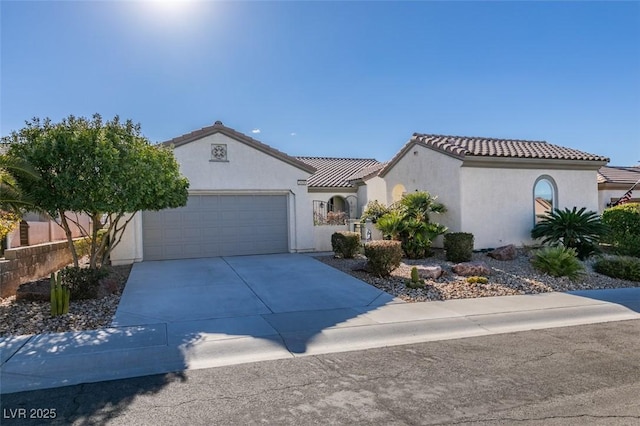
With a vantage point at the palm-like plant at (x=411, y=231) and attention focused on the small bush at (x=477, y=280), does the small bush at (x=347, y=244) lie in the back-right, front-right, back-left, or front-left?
back-right

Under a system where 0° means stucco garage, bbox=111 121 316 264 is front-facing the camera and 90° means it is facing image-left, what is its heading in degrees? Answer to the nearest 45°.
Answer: approximately 0°

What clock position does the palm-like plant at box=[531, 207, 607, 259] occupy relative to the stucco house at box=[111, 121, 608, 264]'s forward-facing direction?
The palm-like plant is roughly at 9 o'clock from the stucco house.

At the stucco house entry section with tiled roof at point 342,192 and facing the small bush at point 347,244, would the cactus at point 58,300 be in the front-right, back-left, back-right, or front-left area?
front-right

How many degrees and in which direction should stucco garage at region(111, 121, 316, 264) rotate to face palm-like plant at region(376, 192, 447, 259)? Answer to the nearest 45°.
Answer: approximately 45° to its left

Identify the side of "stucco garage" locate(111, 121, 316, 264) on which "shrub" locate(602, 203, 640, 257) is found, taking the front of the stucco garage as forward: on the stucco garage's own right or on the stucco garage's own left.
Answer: on the stucco garage's own left

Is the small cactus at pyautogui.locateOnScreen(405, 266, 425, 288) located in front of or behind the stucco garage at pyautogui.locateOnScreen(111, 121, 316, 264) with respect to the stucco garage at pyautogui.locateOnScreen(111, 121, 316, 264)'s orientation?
in front

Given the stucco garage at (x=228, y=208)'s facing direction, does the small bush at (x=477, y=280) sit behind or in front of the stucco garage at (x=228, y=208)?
in front

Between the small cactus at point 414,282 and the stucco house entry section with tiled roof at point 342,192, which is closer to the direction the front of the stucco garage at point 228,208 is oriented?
the small cactus

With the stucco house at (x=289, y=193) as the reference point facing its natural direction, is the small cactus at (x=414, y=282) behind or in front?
in front

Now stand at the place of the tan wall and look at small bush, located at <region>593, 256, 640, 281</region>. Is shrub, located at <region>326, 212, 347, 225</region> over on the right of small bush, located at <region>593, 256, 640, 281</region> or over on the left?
left

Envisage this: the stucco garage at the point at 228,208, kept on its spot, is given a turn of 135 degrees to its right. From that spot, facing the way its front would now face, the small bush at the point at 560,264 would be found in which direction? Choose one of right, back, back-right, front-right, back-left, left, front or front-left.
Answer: back

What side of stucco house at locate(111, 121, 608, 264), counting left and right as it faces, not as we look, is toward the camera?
front
